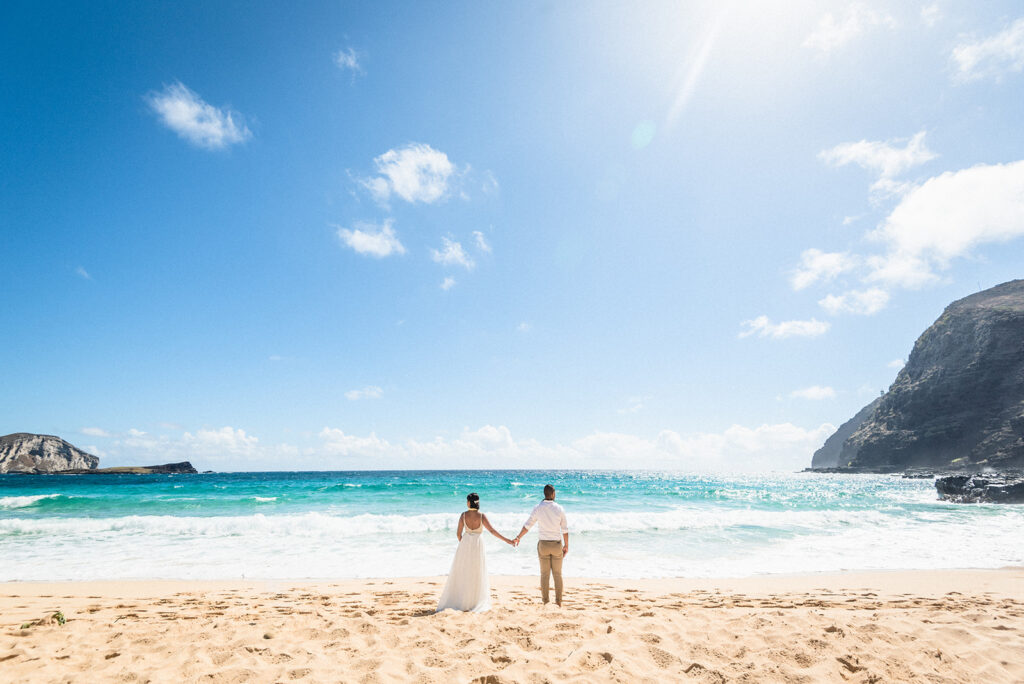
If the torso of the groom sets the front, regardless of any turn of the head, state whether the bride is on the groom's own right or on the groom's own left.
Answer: on the groom's own left

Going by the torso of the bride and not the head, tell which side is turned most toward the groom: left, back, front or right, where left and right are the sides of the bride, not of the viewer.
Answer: right

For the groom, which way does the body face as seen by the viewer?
away from the camera

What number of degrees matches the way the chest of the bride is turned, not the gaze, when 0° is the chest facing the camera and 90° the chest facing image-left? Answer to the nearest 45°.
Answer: approximately 180°

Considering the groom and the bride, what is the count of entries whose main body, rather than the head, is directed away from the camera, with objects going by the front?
2

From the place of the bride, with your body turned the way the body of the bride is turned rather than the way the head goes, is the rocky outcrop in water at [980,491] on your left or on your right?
on your right

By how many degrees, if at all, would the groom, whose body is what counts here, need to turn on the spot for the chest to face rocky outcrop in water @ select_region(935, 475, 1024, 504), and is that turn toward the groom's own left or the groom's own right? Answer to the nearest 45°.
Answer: approximately 45° to the groom's own right

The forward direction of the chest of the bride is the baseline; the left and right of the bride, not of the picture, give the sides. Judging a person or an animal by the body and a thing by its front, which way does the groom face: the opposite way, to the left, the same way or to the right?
the same way

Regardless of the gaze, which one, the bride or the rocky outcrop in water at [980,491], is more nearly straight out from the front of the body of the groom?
the rocky outcrop in water

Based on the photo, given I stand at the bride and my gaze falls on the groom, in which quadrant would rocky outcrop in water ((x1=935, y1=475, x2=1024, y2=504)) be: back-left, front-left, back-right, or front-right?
front-left
